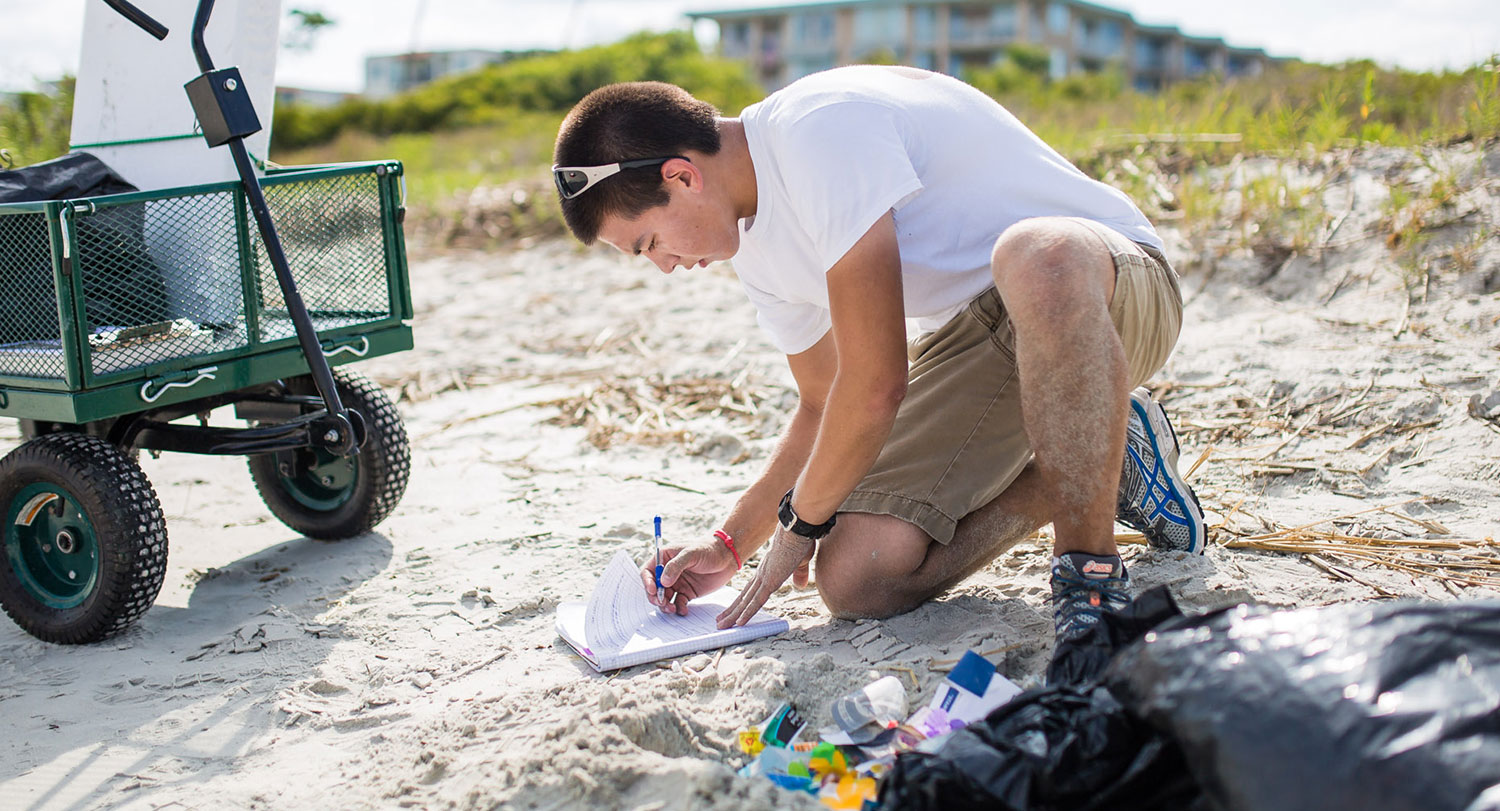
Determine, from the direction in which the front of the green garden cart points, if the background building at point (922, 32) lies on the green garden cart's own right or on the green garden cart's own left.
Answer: on the green garden cart's own left

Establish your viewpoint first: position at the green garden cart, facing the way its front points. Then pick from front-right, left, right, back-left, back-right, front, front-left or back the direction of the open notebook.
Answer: front

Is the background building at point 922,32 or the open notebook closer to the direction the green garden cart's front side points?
the open notebook

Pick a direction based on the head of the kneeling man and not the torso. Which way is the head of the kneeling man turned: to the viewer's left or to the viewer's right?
to the viewer's left

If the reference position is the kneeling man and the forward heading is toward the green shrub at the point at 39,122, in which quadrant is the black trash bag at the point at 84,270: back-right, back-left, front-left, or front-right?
front-left

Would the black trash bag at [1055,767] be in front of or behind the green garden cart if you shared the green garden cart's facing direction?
in front

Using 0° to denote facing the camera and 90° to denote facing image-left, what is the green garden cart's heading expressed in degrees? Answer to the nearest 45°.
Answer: approximately 315°

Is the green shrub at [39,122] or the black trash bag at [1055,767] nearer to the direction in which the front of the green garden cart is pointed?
the black trash bag

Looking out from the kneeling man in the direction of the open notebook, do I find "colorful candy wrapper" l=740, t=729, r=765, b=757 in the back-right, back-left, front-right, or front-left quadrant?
front-left

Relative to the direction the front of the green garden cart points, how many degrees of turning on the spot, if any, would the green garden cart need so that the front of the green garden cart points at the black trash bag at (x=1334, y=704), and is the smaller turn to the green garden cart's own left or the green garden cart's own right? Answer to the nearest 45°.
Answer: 0° — it already faces it
